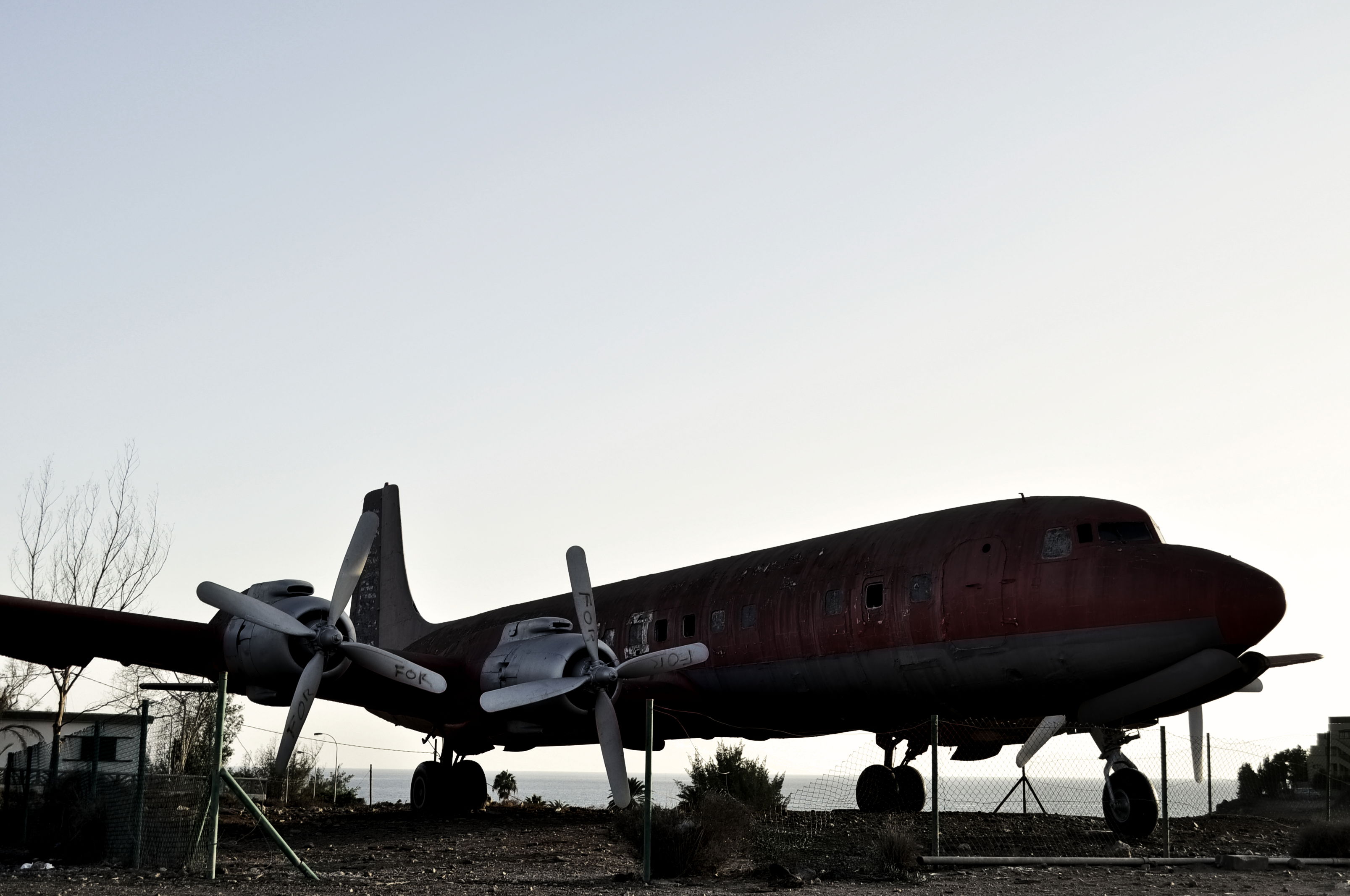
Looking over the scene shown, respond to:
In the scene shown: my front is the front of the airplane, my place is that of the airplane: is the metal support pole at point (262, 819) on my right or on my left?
on my right

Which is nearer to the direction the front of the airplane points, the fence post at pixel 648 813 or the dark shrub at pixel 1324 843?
the dark shrub

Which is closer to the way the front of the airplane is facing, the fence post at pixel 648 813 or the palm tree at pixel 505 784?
the fence post

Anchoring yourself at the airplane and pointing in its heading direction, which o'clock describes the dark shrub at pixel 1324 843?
The dark shrub is roughly at 11 o'clock from the airplane.

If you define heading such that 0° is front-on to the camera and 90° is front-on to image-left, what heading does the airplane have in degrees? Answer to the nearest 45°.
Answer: approximately 315°
